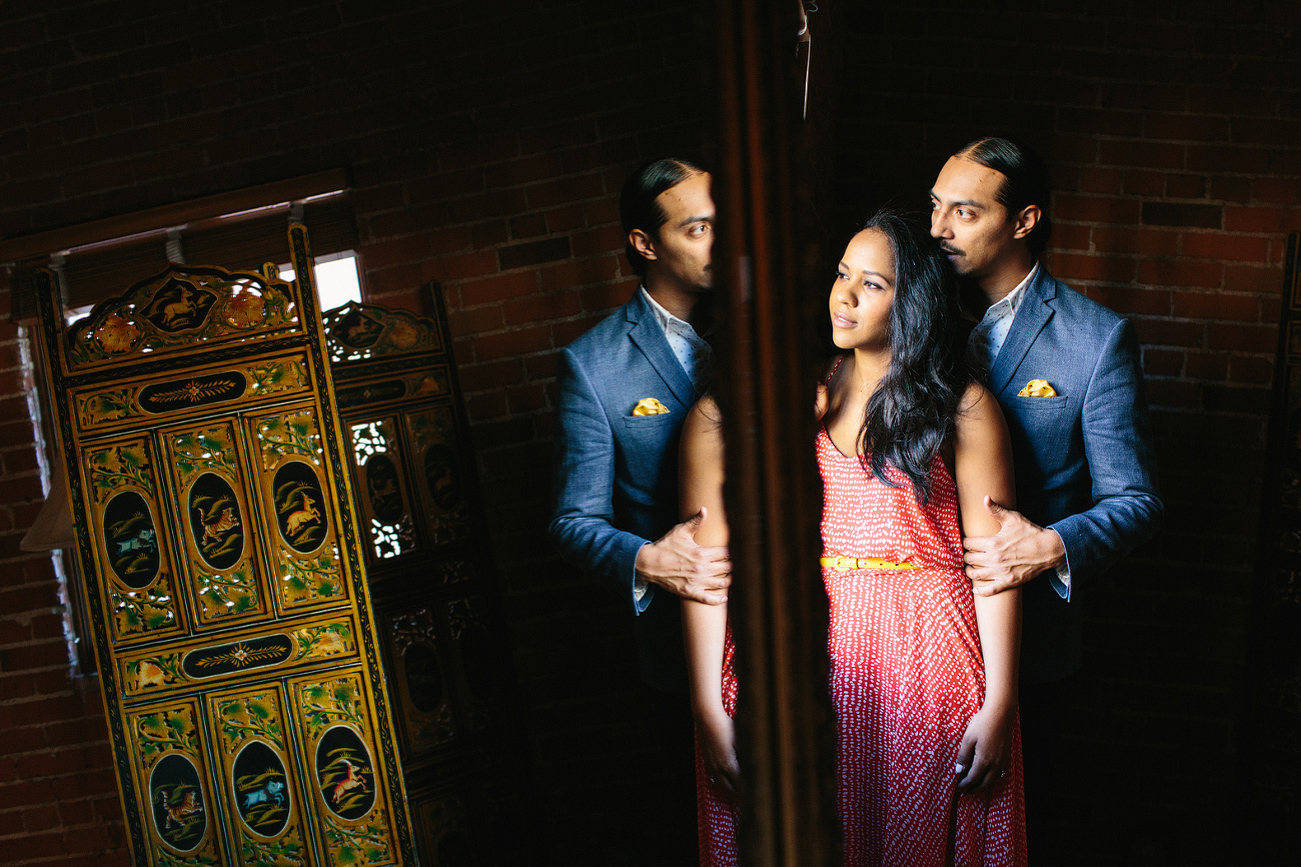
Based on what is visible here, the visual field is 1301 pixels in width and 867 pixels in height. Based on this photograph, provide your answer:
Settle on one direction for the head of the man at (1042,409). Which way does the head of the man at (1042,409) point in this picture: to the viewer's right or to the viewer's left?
to the viewer's left

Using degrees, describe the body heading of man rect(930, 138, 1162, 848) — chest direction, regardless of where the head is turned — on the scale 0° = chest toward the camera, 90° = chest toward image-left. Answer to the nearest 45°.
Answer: approximately 45°

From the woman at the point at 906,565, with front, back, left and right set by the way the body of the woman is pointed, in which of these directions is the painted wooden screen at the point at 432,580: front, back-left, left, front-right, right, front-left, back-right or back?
front-right

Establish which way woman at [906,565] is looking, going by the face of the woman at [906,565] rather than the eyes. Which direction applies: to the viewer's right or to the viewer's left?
to the viewer's left

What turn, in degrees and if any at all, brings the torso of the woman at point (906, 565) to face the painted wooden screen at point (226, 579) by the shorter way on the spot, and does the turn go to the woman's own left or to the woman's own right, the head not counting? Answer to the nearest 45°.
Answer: approximately 45° to the woman's own right

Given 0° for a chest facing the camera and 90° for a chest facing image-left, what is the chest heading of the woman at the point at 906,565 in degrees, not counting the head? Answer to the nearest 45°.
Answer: approximately 45°
